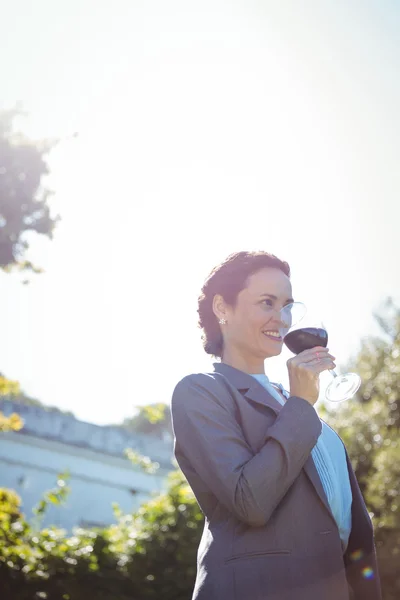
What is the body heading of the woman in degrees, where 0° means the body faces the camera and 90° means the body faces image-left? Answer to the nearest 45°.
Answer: approximately 315°

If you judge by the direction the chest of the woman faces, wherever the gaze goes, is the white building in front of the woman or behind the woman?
behind

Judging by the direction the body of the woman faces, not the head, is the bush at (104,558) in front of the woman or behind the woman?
behind

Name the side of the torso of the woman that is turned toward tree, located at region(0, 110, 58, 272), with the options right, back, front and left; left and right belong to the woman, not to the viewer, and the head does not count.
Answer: back
